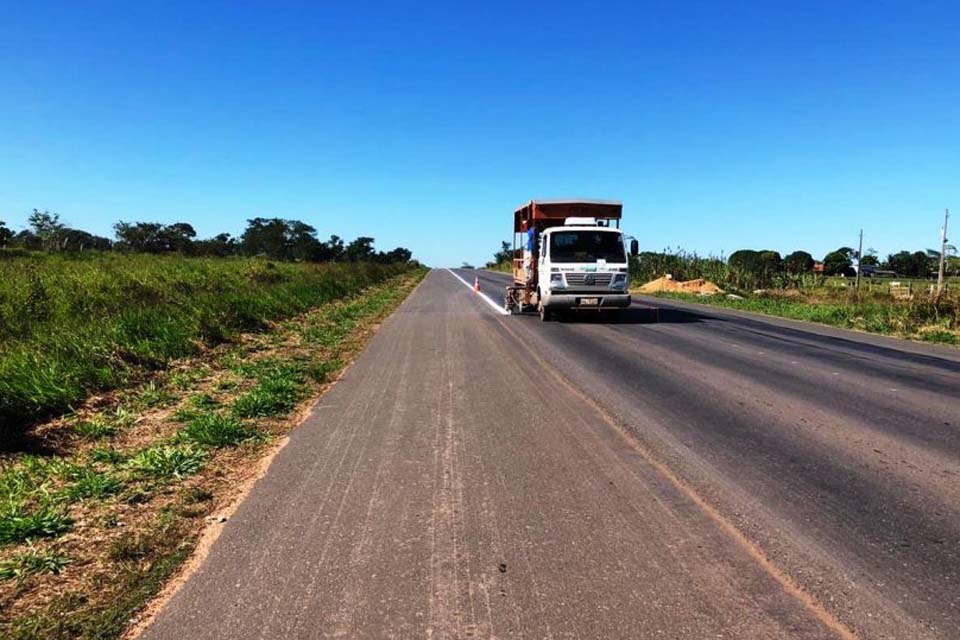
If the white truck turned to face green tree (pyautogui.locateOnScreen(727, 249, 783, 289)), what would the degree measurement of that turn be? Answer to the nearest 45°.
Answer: approximately 135° to its left

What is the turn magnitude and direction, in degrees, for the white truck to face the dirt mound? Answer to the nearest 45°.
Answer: approximately 180°

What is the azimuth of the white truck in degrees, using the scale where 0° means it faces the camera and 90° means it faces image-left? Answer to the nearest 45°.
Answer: approximately 0°
